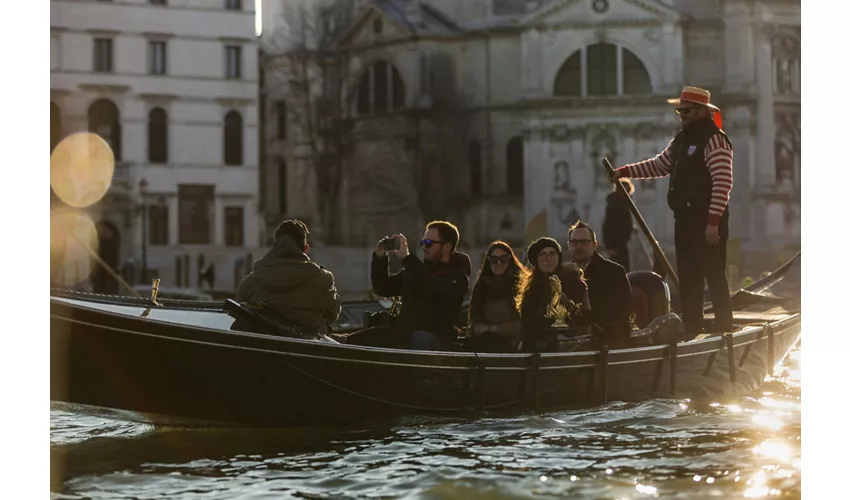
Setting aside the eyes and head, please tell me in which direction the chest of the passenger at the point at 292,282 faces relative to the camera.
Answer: away from the camera

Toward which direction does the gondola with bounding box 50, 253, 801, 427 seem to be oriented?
to the viewer's left

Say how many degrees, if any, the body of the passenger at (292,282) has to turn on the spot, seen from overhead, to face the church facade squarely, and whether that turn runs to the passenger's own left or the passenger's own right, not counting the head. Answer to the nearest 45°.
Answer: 0° — they already face it

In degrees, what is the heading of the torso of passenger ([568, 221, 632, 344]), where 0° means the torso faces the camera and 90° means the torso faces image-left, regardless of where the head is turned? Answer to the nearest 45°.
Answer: approximately 45°

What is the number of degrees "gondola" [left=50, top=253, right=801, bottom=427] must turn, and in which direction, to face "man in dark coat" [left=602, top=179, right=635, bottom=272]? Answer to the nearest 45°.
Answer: approximately 135° to its right

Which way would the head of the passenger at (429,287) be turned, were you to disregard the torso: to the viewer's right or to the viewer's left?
to the viewer's left

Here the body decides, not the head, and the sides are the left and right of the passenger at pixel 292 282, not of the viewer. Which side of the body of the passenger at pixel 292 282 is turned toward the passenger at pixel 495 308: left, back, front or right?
right

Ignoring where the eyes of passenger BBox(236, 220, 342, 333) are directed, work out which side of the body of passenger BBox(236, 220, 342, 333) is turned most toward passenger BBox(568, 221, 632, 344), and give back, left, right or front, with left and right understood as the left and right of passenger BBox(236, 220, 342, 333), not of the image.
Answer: right

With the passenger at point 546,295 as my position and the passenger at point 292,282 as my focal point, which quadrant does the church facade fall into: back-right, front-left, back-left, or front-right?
back-right

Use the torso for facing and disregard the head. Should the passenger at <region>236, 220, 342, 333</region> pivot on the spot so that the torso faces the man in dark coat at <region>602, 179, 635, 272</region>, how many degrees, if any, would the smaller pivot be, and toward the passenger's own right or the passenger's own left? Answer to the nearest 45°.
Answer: approximately 45° to the passenger's own right
